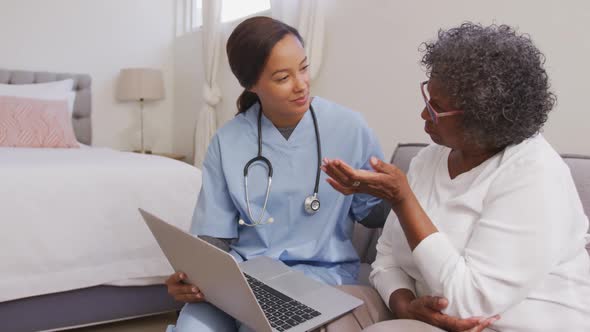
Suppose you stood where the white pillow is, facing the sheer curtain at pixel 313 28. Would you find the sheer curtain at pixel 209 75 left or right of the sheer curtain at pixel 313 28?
left

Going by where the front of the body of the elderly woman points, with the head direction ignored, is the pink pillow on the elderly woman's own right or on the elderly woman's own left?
on the elderly woman's own right

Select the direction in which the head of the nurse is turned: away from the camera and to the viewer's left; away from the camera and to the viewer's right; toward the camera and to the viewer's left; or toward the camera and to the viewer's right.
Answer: toward the camera and to the viewer's right

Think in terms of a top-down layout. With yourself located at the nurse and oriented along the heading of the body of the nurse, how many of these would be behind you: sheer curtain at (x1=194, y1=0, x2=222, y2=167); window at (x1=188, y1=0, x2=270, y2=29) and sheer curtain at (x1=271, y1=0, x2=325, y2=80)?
3

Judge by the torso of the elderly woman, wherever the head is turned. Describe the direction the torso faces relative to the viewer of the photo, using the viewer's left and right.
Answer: facing the viewer and to the left of the viewer

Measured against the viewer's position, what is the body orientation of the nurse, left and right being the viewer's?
facing the viewer
